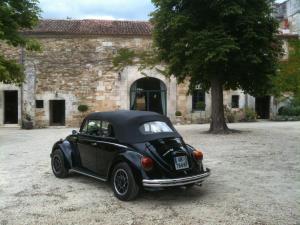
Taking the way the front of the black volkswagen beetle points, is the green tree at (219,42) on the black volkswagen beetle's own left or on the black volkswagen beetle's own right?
on the black volkswagen beetle's own right

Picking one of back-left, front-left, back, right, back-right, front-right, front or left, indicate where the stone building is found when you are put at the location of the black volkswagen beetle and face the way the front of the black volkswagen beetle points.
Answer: front-right

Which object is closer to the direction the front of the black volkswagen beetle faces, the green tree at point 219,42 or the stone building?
the stone building

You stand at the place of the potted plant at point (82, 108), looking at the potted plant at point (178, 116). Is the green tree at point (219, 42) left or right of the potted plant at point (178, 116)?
right

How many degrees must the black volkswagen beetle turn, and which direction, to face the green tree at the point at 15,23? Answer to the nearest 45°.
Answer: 0° — it already faces it

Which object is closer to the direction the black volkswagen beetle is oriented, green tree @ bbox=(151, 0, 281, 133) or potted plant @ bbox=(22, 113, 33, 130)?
the potted plant

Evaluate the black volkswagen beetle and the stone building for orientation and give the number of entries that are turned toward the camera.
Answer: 1

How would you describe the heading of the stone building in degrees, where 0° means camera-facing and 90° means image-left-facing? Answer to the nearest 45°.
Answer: approximately 0°

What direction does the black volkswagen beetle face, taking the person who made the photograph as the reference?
facing away from the viewer and to the left of the viewer
